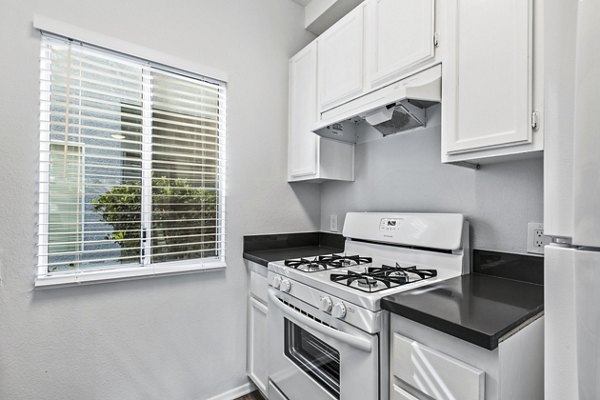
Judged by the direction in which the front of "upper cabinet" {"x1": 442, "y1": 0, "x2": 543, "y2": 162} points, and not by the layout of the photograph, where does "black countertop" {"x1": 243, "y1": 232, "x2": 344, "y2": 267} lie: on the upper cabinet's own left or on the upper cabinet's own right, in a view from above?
on the upper cabinet's own right

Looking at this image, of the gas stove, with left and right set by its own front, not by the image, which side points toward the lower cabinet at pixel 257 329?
right

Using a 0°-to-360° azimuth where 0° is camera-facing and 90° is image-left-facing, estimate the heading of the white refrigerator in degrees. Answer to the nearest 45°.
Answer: approximately 45°

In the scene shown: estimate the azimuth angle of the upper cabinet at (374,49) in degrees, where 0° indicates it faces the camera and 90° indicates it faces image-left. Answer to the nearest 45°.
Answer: approximately 45°

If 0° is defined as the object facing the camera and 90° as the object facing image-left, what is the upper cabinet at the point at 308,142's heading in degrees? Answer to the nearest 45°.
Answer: approximately 45°

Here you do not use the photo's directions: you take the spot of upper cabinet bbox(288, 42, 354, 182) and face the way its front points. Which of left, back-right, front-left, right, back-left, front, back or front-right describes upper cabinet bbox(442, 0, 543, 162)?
left

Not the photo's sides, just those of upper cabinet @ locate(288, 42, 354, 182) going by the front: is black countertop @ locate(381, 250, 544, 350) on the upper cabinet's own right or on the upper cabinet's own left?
on the upper cabinet's own left

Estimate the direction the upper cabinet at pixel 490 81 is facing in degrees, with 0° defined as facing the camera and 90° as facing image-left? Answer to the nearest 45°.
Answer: approximately 45°

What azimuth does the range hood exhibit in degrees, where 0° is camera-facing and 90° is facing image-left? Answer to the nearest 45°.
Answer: approximately 45°

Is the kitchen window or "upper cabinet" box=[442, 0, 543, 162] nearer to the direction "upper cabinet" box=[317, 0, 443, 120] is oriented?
the kitchen window

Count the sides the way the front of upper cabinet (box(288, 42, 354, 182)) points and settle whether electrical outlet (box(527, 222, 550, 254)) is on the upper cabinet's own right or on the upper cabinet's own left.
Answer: on the upper cabinet's own left

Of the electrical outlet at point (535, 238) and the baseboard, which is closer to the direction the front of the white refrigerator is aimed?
the baseboard
